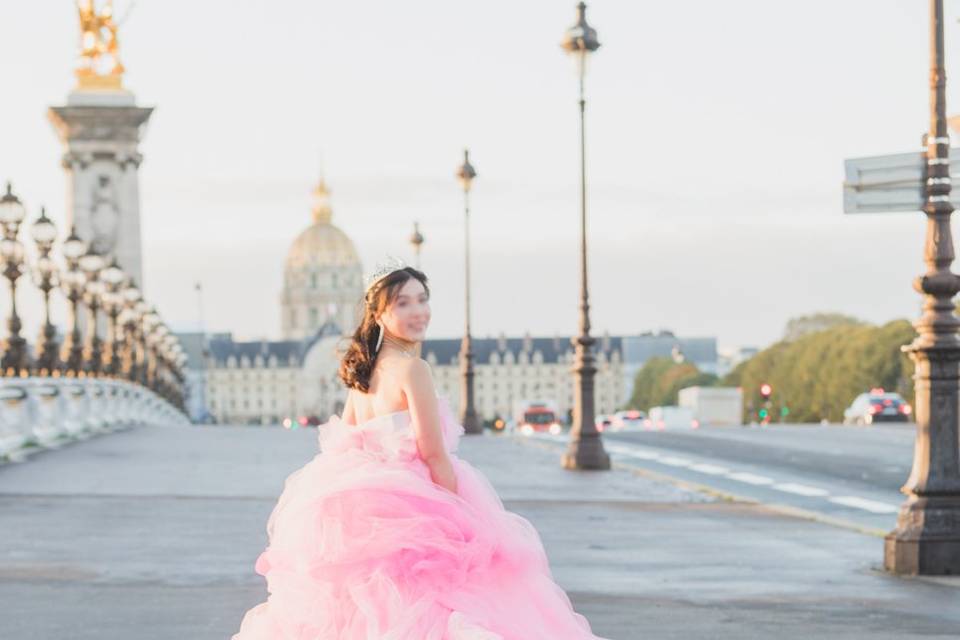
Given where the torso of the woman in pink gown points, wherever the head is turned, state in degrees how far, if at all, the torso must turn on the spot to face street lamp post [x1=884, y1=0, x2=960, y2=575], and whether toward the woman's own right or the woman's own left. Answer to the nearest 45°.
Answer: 0° — they already face it

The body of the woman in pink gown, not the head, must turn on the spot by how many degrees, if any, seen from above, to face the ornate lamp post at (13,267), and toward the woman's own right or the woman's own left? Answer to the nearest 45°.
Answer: approximately 45° to the woman's own left

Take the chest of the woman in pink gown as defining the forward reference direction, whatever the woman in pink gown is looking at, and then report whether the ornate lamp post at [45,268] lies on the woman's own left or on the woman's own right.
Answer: on the woman's own left

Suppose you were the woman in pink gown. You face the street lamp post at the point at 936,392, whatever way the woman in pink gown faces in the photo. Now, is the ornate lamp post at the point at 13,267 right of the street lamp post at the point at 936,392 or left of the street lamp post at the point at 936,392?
left

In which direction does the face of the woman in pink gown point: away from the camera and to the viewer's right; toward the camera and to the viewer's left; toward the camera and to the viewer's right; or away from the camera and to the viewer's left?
toward the camera and to the viewer's right

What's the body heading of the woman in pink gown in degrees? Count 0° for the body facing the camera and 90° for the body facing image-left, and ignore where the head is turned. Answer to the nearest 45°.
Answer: approximately 225°
